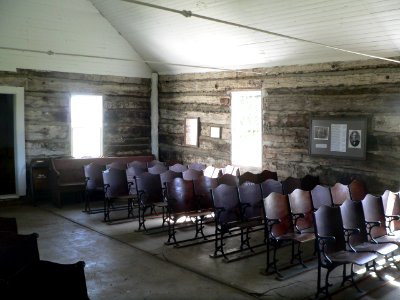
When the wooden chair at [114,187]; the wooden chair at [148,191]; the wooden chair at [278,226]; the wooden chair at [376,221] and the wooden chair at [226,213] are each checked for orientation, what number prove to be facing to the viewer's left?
0

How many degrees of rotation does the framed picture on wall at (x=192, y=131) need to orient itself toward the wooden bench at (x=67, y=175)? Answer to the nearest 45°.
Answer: approximately 45° to its right

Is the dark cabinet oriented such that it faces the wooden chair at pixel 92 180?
yes

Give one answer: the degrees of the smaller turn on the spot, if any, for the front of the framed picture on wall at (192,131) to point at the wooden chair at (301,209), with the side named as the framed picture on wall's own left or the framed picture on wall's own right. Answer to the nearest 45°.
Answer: approximately 45° to the framed picture on wall's own left
